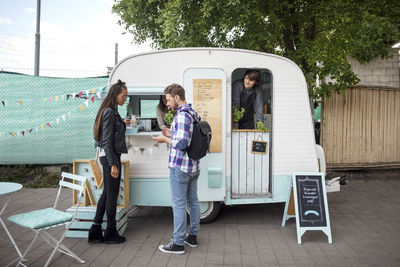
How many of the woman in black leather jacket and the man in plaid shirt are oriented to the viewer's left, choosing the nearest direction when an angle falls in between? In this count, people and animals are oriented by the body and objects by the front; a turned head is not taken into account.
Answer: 1

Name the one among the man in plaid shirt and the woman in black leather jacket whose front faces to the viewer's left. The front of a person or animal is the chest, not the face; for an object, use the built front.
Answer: the man in plaid shirt

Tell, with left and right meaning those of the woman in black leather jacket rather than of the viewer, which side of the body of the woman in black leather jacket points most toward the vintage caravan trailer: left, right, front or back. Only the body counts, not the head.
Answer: front

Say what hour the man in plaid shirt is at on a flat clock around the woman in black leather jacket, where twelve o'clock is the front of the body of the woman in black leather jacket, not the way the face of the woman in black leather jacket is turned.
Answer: The man in plaid shirt is roughly at 1 o'clock from the woman in black leather jacket.

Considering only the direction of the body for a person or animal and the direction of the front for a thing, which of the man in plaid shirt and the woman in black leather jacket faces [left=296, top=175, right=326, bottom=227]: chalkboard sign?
the woman in black leather jacket

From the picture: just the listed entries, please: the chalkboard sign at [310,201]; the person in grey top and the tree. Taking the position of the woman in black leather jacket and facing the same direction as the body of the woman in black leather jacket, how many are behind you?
0

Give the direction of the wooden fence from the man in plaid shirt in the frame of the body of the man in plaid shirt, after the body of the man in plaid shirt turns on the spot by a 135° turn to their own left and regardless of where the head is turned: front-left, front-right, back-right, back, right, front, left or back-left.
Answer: left

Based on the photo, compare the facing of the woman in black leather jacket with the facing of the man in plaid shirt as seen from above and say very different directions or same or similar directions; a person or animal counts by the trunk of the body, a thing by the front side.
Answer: very different directions

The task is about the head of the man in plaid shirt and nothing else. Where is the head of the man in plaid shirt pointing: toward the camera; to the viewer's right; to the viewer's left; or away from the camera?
to the viewer's left

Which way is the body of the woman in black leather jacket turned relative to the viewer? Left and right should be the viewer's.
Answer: facing to the right of the viewer

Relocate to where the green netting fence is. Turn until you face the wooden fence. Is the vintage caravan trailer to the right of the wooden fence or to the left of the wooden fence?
right

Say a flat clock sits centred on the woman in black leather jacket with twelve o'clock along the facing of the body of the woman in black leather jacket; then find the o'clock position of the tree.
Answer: The tree is roughly at 11 o'clock from the woman in black leather jacket.

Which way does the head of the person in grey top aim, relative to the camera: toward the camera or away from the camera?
toward the camera

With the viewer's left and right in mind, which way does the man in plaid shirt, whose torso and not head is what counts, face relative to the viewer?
facing to the left of the viewer

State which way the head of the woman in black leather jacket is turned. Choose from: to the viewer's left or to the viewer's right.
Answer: to the viewer's right

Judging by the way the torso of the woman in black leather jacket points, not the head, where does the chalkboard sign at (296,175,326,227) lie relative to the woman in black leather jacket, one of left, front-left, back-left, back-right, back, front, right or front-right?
front
